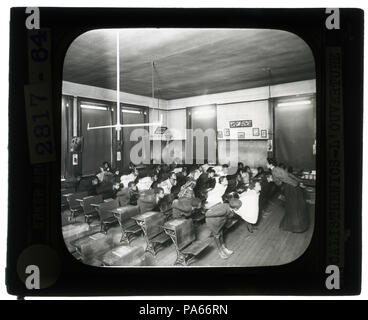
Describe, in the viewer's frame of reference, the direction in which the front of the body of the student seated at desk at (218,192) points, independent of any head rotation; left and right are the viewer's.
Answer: facing away from the viewer and to the right of the viewer
